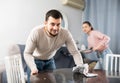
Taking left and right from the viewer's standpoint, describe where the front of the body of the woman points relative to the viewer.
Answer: facing the viewer and to the left of the viewer

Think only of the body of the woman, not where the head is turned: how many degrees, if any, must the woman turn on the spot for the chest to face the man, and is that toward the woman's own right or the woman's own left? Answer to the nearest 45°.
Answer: approximately 45° to the woman's own left
